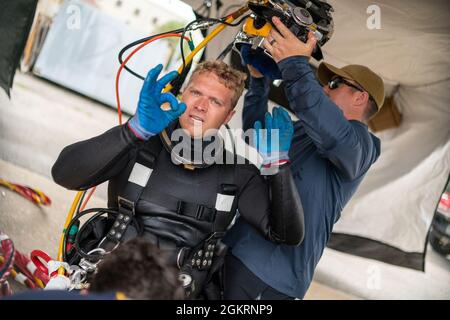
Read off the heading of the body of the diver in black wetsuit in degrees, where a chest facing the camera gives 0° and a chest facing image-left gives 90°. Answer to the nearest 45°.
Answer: approximately 0°
